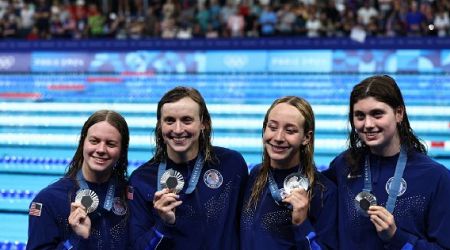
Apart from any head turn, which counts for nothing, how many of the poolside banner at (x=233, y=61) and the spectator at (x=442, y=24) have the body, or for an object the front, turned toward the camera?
2

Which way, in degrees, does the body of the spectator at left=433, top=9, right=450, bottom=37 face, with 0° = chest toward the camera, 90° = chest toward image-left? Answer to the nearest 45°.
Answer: approximately 0°

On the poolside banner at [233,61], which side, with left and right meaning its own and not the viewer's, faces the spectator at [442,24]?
left

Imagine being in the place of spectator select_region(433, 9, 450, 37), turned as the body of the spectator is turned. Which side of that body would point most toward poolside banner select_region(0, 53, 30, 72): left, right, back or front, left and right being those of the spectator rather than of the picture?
right

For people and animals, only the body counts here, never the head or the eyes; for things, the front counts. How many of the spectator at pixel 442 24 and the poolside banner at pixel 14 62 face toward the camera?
2

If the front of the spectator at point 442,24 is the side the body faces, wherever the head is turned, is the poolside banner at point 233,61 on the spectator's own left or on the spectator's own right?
on the spectator's own right

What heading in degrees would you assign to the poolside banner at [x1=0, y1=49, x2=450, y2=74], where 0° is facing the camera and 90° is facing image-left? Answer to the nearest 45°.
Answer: approximately 0°

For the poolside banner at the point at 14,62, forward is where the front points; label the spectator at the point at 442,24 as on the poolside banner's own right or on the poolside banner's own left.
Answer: on the poolside banner's own left
